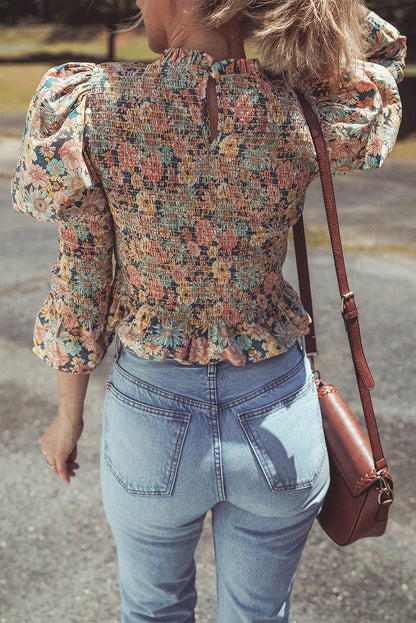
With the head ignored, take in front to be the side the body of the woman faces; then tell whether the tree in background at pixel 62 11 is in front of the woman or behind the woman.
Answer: in front

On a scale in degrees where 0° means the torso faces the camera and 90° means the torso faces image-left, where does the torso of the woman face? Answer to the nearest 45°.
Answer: approximately 180°
